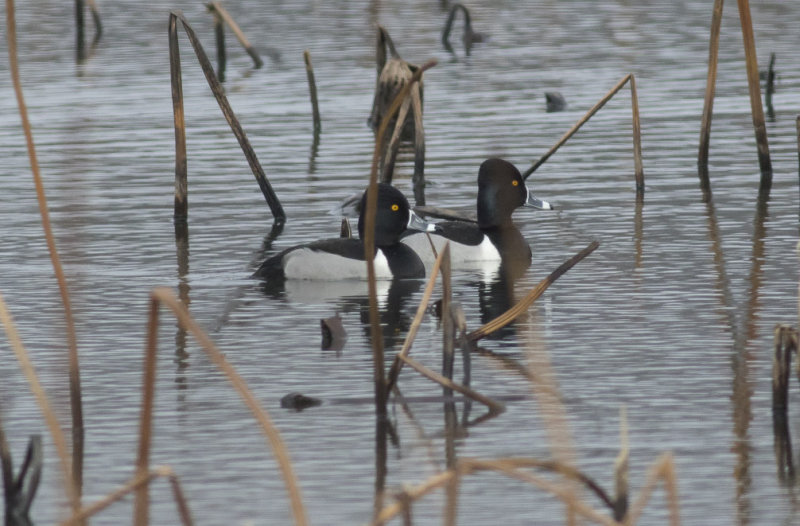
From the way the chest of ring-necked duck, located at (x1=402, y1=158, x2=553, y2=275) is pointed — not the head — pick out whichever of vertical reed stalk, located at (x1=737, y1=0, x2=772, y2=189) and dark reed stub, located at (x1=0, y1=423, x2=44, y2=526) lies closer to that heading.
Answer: the vertical reed stalk

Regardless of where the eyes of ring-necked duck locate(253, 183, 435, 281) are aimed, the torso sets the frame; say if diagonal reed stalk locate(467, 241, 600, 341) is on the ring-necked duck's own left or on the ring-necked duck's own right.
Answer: on the ring-necked duck's own right

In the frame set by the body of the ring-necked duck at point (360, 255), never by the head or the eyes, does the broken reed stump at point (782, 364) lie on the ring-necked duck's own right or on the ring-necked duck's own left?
on the ring-necked duck's own right

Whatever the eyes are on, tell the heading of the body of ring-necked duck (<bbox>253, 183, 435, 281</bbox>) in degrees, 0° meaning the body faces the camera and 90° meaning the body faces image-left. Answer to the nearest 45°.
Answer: approximately 270°

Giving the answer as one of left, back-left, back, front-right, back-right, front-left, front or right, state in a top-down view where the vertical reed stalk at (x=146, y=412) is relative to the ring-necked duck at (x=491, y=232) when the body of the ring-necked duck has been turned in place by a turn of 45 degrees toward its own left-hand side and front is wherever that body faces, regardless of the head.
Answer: back-right

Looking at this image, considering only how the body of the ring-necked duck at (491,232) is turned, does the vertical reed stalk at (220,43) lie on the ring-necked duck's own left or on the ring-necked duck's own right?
on the ring-necked duck's own left

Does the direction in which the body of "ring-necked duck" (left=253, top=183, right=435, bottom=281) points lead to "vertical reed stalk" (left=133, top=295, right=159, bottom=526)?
no

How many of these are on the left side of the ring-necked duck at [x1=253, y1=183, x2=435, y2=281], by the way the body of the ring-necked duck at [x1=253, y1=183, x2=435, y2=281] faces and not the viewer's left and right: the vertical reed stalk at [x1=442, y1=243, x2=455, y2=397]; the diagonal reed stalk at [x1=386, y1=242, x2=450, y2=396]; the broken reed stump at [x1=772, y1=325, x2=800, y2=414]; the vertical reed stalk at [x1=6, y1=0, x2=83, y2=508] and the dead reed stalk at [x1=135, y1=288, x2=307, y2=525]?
0

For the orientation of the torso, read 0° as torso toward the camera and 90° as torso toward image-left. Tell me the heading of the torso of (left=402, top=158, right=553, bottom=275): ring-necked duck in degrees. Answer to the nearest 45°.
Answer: approximately 270°

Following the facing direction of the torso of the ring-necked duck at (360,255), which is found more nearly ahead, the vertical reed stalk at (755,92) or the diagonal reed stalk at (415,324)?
the vertical reed stalk

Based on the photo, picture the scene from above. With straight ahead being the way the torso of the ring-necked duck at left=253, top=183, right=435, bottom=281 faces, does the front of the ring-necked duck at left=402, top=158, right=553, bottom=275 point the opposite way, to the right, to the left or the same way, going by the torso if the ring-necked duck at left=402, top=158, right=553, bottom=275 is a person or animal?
the same way

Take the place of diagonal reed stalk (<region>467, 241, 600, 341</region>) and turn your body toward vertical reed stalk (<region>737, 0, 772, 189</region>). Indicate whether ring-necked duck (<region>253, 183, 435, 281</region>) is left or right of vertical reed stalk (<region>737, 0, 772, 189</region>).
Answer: left

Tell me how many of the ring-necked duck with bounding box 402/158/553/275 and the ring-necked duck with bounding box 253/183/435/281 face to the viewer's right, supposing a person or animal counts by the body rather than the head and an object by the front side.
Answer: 2

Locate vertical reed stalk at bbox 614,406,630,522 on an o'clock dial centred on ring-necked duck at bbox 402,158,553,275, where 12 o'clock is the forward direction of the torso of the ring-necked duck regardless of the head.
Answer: The vertical reed stalk is roughly at 3 o'clock from the ring-necked duck.

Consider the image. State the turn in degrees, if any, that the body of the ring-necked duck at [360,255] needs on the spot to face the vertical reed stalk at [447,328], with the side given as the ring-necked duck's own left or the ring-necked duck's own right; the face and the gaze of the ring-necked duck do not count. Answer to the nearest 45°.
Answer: approximately 90° to the ring-necked duck's own right

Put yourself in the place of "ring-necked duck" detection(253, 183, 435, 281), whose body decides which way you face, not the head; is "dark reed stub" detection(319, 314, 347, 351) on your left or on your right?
on your right
